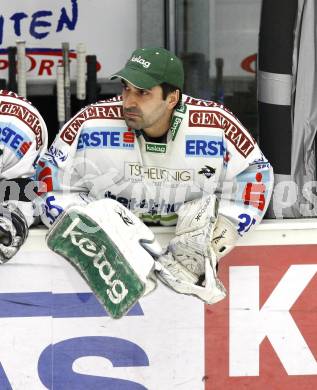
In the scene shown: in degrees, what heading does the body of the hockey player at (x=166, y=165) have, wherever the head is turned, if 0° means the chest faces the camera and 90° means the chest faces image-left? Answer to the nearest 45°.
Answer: approximately 0°

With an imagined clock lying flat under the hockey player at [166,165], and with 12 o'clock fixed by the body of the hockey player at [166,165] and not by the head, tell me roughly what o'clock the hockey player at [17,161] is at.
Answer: the hockey player at [17,161] is roughly at 3 o'clock from the hockey player at [166,165].
